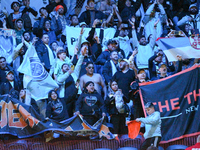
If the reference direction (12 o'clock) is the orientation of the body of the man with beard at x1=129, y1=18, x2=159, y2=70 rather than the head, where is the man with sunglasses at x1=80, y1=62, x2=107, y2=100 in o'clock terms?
the man with sunglasses at x1=80, y1=62, x2=107, y2=100 is roughly at 1 o'clock from the man with beard at x1=129, y1=18, x2=159, y2=70.

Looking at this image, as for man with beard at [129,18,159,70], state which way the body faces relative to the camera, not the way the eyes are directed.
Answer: toward the camera

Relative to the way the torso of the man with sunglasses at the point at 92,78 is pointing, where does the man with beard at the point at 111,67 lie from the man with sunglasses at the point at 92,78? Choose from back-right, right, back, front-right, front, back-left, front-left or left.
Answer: back-left

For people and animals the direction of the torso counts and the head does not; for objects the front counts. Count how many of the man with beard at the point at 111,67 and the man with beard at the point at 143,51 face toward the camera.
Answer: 2

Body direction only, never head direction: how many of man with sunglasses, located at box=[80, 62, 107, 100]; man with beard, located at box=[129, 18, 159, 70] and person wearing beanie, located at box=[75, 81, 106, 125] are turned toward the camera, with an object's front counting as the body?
3

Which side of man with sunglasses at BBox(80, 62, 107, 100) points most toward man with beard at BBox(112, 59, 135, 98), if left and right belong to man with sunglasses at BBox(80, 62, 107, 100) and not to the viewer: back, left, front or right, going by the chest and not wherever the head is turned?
left

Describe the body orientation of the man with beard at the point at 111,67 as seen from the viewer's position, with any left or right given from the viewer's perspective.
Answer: facing the viewer

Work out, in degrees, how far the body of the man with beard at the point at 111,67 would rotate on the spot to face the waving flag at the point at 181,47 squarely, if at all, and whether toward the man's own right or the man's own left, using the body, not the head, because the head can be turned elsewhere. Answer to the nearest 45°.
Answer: approximately 90° to the man's own left

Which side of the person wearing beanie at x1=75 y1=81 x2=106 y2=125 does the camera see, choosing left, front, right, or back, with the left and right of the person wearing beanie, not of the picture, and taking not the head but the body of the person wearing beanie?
front
